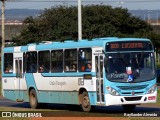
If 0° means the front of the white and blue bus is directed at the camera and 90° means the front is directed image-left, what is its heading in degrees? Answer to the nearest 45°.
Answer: approximately 315°
